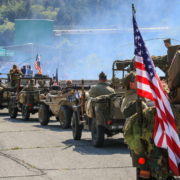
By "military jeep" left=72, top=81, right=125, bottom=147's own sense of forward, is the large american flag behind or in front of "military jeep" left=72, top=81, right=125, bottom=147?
behind

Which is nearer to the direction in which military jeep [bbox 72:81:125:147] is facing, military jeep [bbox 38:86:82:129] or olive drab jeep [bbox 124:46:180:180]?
the military jeep

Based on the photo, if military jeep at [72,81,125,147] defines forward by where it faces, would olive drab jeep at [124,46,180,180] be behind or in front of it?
behind

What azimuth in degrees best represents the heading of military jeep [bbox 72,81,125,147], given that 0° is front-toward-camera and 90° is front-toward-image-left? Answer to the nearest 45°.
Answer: approximately 135°

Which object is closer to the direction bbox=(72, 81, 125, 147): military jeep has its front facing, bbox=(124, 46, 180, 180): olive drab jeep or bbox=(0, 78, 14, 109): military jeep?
the military jeep

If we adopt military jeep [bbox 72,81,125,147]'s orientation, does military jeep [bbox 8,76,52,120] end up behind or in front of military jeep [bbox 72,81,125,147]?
in front

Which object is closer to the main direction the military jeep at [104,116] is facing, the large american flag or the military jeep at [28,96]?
the military jeep
